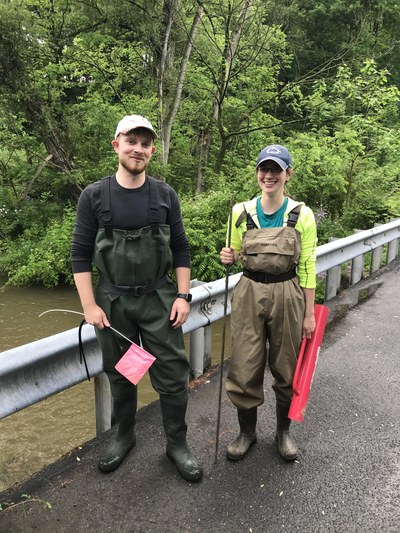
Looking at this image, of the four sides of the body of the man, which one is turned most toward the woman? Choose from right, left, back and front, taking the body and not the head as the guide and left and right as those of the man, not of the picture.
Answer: left

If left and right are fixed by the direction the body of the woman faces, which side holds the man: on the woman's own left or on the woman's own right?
on the woman's own right

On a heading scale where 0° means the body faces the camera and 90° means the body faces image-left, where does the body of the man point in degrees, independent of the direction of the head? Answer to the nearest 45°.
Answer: approximately 0°

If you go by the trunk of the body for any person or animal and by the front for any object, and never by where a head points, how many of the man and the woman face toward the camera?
2

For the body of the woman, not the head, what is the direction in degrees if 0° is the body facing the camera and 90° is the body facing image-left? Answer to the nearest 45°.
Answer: approximately 0°
